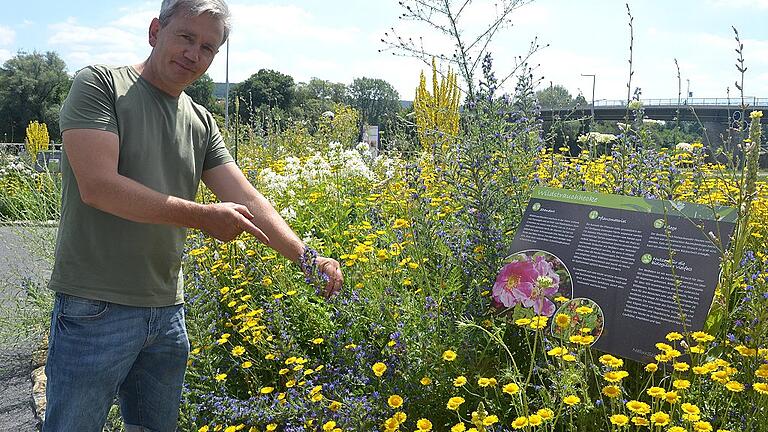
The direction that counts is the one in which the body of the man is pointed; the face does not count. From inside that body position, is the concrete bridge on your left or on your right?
on your left

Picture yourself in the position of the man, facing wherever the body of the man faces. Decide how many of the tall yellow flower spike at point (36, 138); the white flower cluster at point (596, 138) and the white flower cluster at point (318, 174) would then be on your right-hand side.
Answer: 0

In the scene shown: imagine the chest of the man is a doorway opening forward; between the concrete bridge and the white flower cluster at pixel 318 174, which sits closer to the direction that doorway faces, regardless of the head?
the concrete bridge

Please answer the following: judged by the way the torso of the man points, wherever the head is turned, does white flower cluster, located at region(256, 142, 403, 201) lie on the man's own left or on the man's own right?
on the man's own left

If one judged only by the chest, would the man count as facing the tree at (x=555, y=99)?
no

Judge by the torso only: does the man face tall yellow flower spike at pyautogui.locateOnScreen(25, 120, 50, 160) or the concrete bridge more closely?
the concrete bridge

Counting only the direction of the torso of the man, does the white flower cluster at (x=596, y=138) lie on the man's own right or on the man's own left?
on the man's own left

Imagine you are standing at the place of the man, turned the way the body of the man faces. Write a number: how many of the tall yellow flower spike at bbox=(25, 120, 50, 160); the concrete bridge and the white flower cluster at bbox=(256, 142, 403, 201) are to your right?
0

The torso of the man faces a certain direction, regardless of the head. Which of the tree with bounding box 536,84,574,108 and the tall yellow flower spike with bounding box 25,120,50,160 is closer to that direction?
the tree

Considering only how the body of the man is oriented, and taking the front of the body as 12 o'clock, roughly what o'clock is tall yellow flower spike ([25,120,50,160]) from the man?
The tall yellow flower spike is roughly at 7 o'clock from the man.

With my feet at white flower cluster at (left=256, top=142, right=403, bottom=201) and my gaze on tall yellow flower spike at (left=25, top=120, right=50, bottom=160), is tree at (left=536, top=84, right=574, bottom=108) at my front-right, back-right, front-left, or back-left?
front-right
